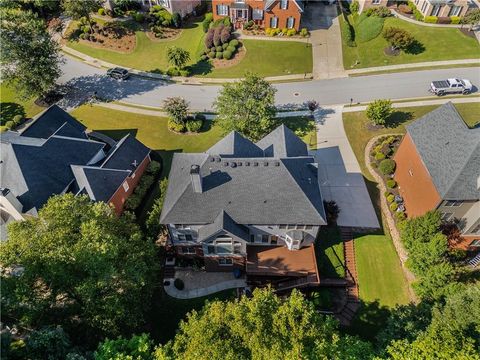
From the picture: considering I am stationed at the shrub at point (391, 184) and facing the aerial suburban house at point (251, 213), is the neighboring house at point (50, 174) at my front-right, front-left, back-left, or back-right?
front-right

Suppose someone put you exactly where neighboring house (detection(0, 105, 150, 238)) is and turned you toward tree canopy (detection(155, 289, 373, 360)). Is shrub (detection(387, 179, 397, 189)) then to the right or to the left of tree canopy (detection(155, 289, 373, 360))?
left

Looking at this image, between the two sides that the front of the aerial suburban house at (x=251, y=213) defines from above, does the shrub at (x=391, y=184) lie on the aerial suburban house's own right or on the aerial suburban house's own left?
on the aerial suburban house's own right

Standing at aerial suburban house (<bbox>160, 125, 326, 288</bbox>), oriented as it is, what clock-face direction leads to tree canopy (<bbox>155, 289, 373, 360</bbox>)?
The tree canopy is roughly at 6 o'clock from the aerial suburban house.

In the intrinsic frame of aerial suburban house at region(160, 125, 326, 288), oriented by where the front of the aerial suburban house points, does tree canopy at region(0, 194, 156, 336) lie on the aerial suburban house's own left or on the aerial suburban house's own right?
on the aerial suburban house's own left

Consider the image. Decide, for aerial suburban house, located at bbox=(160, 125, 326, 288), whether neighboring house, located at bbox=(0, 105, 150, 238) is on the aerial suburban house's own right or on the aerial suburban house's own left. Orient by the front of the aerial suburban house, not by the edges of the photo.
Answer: on the aerial suburban house's own left

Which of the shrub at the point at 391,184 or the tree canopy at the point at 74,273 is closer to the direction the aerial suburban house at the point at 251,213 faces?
the shrub

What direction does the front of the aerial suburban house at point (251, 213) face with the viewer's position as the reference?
facing away from the viewer

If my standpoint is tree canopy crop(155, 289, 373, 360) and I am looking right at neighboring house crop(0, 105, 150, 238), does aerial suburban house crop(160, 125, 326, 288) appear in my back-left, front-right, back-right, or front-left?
front-right

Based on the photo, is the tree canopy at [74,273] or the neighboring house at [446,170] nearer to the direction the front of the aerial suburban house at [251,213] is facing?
the neighboring house

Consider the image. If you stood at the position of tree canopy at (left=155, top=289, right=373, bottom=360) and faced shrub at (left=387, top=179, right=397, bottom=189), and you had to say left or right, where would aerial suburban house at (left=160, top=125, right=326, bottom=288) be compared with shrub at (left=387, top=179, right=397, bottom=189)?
left

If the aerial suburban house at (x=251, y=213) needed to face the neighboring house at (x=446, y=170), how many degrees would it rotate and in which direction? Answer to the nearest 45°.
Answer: approximately 90° to its right

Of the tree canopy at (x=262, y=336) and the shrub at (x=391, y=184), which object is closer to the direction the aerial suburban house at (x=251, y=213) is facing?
the shrub

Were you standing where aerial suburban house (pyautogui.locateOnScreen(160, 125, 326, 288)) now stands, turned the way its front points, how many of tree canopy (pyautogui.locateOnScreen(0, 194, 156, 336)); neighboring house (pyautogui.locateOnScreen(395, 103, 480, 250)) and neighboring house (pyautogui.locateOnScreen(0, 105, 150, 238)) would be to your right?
1
